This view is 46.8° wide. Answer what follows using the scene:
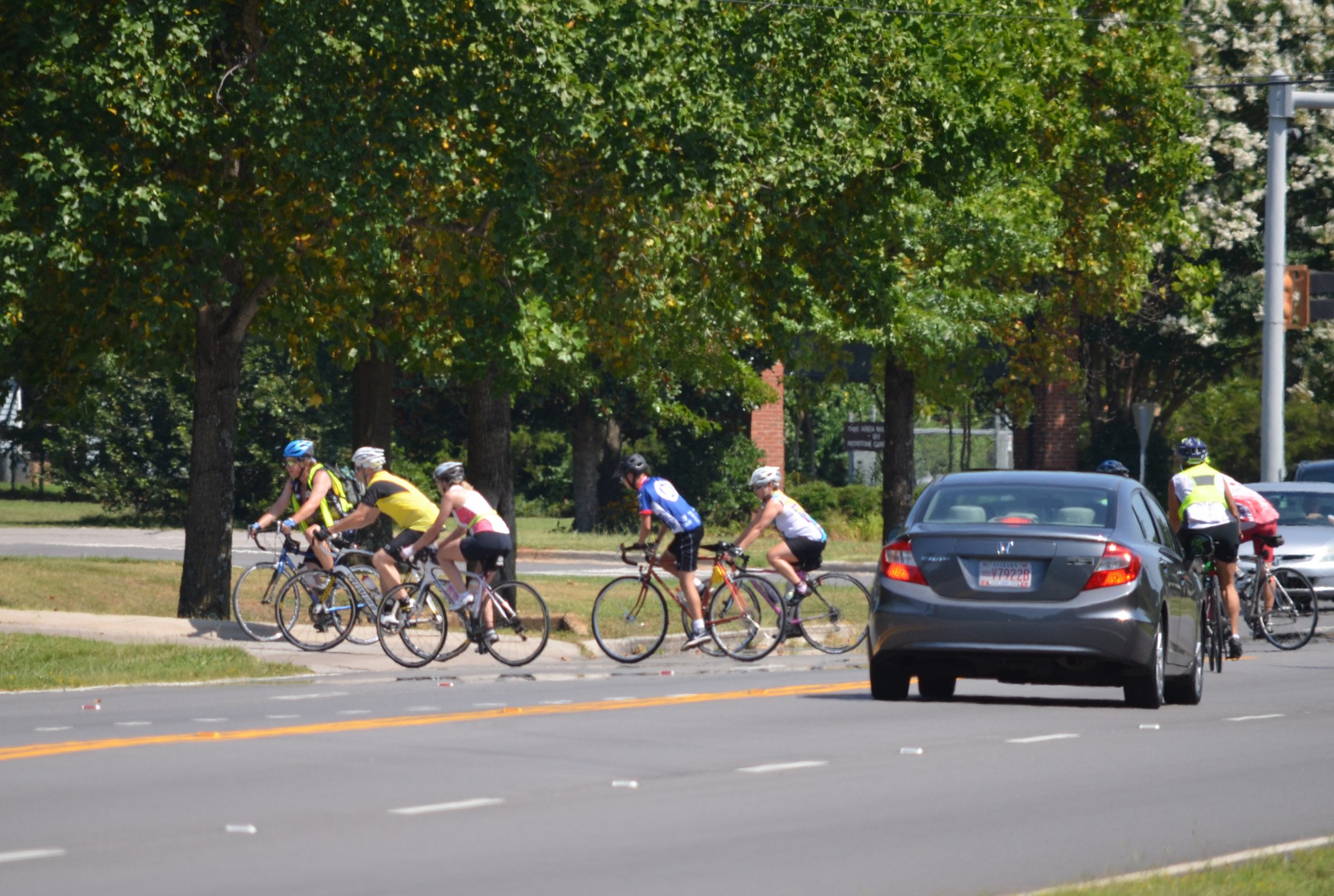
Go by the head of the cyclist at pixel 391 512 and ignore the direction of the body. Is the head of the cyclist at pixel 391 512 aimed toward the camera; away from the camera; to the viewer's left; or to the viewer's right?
to the viewer's left

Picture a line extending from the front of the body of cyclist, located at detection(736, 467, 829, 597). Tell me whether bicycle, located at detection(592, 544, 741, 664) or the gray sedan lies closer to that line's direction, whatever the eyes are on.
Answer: the bicycle

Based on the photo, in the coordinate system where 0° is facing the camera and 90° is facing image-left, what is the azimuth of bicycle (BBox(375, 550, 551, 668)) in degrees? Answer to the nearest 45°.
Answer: approximately 90°

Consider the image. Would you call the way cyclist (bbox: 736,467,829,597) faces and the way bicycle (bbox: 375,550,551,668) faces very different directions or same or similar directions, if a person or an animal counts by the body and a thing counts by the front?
same or similar directions

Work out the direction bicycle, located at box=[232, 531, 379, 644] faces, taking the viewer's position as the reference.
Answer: facing to the left of the viewer

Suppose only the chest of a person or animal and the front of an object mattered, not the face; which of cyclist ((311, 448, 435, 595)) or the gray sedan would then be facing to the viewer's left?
the cyclist

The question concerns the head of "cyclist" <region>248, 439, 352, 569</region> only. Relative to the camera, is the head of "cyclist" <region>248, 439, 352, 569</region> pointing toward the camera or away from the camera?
toward the camera

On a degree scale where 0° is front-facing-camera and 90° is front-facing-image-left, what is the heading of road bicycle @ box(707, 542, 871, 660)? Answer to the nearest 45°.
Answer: approximately 90°

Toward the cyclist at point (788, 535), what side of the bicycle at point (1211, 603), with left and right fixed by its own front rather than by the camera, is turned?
left

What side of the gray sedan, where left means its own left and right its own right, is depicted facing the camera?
back

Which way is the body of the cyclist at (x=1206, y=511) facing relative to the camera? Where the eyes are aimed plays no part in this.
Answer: away from the camera

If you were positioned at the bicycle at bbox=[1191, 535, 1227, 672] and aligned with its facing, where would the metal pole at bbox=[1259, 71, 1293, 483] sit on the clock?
The metal pole is roughly at 12 o'clock from the bicycle.

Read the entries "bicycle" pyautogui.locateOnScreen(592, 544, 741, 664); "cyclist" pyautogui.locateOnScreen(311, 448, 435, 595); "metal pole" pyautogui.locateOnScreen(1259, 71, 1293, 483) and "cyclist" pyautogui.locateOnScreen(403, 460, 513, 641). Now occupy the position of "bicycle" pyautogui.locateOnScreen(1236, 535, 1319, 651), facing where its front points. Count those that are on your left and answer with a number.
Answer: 3

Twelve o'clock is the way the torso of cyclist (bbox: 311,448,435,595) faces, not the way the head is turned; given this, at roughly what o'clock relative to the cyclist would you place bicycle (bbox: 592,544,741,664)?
The bicycle is roughly at 6 o'clock from the cyclist.

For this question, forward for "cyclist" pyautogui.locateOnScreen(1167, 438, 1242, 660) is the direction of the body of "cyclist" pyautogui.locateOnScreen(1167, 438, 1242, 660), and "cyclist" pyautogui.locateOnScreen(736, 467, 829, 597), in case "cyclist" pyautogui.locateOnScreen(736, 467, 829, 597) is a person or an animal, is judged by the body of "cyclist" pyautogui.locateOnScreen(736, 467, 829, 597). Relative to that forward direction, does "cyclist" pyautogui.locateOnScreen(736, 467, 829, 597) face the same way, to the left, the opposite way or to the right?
to the left

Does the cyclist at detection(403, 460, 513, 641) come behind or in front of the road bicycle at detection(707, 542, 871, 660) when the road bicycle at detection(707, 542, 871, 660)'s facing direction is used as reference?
in front

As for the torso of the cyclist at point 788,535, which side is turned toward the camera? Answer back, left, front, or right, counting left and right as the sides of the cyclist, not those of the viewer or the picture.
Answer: left

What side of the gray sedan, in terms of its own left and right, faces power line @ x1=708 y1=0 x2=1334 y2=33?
front

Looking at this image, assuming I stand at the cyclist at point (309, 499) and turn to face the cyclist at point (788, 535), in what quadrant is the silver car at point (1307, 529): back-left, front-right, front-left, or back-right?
front-left

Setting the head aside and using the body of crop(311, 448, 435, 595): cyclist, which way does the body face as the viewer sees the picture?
to the viewer's left
